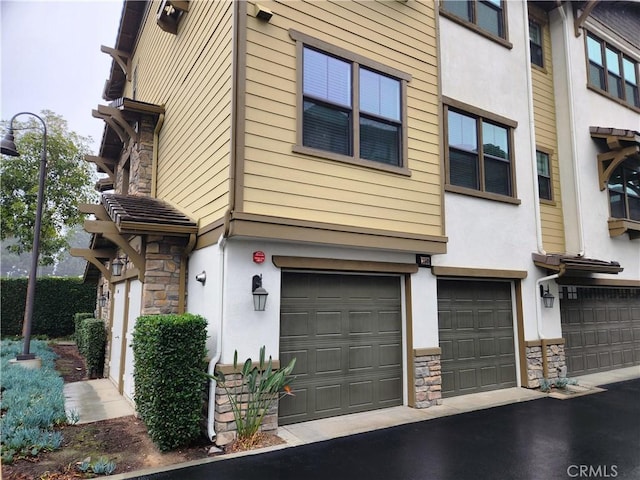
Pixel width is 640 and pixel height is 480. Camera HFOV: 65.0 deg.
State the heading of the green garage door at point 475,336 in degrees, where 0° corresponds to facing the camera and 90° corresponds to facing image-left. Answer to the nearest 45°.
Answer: approximately 315°

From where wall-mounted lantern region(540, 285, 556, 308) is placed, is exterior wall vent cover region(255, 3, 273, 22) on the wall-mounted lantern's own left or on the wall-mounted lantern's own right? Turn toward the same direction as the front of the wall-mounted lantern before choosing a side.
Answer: on the wall-mounted lantern's own right

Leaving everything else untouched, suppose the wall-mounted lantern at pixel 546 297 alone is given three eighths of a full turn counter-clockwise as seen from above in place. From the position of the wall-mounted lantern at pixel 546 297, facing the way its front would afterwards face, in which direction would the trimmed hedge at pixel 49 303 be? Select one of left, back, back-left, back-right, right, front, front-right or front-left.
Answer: left

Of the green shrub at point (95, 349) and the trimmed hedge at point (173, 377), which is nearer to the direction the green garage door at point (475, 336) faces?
the trimmed hedge

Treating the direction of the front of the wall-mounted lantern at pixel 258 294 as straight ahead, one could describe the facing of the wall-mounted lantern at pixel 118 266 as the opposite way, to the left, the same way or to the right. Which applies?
to the right

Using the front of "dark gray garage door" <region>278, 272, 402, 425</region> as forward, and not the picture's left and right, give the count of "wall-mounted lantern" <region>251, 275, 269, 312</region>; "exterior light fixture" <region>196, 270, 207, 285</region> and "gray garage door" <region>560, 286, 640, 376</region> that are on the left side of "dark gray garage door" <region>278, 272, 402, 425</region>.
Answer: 1

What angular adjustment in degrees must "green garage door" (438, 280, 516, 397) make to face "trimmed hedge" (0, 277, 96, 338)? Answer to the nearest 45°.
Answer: approximately 135° to its right

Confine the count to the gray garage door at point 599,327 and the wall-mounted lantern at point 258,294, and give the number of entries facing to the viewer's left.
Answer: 0

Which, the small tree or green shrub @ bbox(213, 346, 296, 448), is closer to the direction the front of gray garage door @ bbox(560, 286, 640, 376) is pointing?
the green shrub
